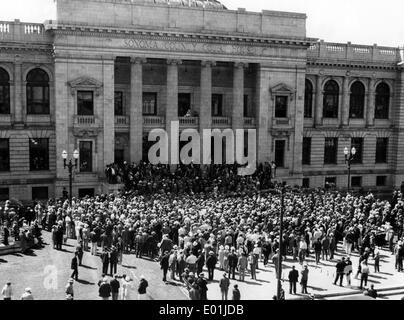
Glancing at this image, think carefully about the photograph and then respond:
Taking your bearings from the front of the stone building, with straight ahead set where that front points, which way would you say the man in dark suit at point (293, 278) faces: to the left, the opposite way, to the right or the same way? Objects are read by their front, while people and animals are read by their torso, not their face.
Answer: the opposite way

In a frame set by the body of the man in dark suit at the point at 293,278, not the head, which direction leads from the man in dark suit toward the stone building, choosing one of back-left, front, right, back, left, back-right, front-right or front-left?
front-left

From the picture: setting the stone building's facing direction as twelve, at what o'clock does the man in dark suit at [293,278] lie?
The man in dark suit is roughly at 11 o'clock from the stone building.

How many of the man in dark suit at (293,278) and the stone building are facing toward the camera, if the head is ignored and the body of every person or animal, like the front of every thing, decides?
1

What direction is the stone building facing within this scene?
toward the camera

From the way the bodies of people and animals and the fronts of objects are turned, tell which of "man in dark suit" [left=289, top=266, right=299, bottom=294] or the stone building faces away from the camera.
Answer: the man in dark suit

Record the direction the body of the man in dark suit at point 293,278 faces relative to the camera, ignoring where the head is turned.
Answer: away from the camera
